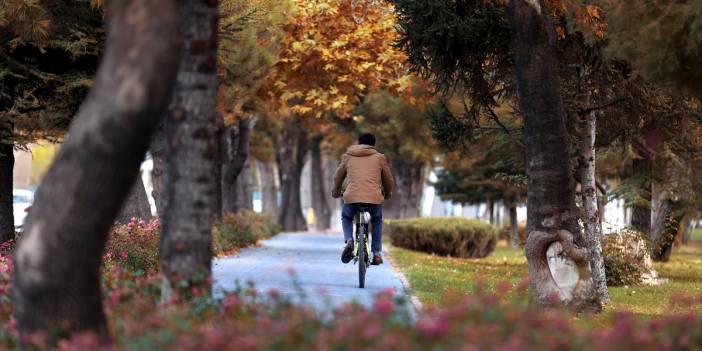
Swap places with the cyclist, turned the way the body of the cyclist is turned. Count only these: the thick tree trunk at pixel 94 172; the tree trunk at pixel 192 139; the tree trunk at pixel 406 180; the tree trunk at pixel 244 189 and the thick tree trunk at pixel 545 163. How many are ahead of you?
2

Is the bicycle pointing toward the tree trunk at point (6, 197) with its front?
no

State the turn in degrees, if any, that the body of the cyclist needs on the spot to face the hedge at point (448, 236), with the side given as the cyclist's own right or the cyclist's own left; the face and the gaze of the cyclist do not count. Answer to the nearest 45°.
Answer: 0° — they already face it

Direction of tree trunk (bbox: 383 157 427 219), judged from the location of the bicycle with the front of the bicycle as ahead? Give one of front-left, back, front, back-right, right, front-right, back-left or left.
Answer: front

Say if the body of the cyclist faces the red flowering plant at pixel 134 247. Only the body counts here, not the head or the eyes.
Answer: no

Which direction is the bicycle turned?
away from the camera

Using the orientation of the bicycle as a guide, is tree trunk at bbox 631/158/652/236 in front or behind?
in front

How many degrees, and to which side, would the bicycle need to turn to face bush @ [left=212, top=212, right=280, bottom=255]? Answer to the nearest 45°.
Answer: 0° — it already faces it

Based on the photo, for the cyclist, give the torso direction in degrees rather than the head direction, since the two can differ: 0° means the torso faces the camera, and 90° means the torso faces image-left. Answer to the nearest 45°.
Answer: approximately 180°

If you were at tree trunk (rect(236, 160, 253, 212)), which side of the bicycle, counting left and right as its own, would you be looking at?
front
